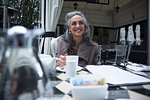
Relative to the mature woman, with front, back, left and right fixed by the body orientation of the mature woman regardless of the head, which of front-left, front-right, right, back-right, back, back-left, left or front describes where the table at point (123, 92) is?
front

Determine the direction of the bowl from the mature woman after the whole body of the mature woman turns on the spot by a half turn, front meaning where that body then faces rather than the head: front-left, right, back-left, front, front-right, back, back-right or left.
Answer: back

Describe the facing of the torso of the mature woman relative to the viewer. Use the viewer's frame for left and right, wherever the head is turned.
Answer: facing the viewer

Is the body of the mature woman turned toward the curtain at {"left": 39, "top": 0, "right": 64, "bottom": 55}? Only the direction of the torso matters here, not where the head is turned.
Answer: no

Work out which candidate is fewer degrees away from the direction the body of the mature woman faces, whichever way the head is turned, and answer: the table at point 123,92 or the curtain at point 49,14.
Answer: the table
